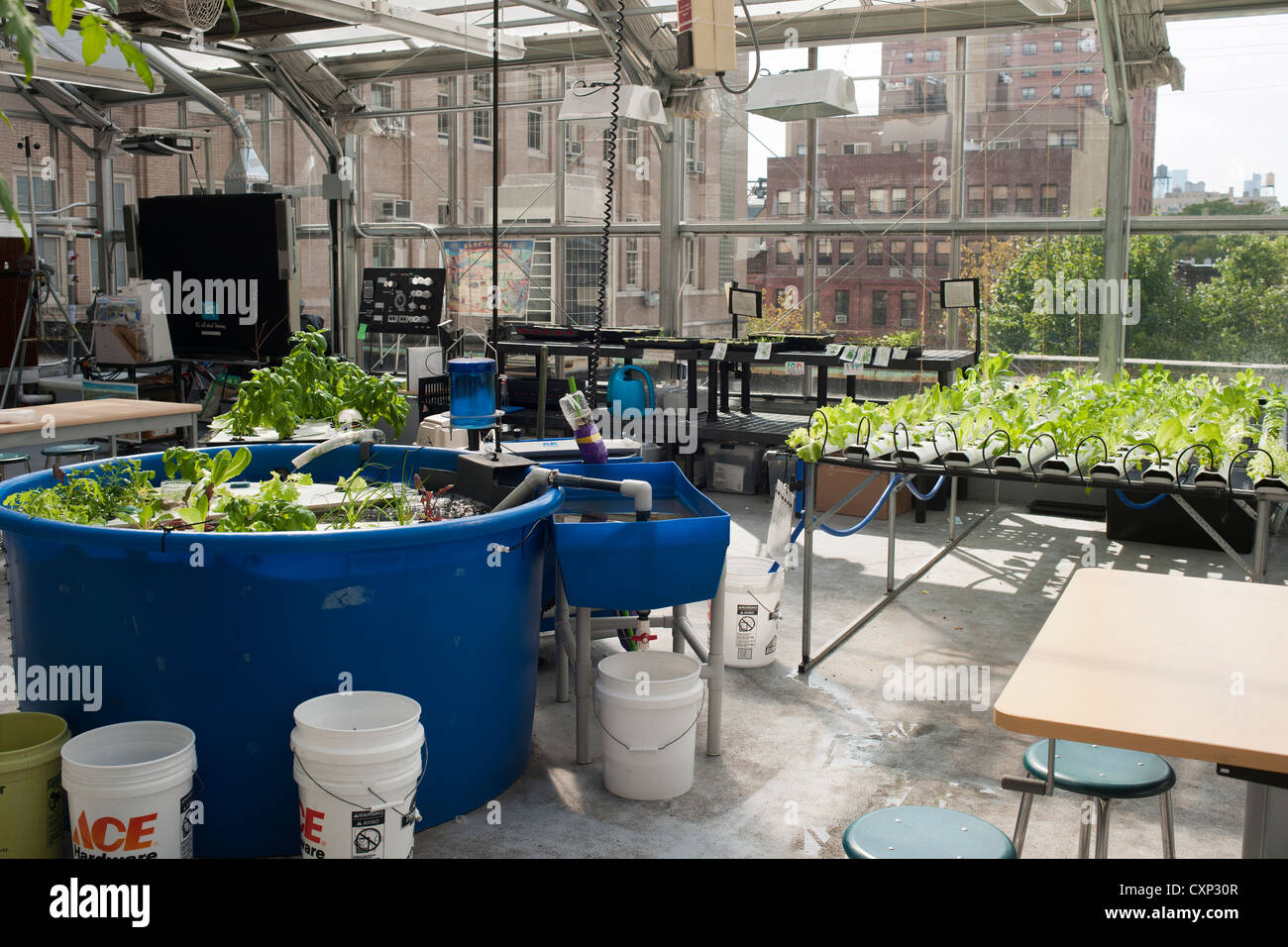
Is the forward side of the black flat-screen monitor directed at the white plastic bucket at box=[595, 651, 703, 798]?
yes

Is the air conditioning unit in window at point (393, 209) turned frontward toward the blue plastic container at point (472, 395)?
yes

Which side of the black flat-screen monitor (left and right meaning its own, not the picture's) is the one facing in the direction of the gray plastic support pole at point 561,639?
front

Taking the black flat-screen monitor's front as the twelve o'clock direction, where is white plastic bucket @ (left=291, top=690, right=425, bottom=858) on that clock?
The white plastic bucket is roughly at 12 o'clock from the black flat-screen monitor.

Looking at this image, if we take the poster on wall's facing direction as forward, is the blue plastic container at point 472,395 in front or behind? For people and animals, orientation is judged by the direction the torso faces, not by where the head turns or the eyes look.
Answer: in front

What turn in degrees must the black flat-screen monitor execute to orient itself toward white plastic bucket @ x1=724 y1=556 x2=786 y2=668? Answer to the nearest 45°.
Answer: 0° — it already faces it

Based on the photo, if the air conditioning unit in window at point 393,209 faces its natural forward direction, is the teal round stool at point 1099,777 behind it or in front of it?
in front

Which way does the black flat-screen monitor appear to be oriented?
toward the camera

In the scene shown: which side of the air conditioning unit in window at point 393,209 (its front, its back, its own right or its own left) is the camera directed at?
back

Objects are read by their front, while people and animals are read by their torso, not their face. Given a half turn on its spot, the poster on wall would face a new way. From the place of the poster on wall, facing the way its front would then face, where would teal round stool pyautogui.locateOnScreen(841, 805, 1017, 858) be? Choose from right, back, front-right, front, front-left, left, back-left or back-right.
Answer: back

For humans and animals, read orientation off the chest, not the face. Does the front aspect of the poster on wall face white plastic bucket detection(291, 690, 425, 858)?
yes

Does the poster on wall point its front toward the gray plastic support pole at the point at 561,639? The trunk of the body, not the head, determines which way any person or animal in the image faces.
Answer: yes

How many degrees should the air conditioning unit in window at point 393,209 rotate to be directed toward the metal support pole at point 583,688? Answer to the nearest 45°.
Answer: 0° — it already faces it

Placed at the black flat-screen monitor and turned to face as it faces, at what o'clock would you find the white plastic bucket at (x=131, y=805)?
The white plastic bucket is roughly at 12 o'clock from the black flat-screen monitor.
